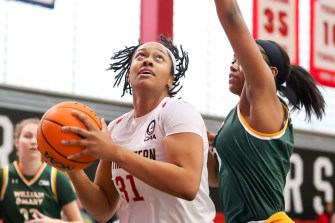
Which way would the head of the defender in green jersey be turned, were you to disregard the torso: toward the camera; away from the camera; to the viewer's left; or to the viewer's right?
to the viewer's left

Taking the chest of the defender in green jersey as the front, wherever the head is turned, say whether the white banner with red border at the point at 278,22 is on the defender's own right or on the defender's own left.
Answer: on the defender's own right

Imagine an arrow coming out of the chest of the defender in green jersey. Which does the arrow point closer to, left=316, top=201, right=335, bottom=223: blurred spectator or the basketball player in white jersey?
the basketball player in white jersey

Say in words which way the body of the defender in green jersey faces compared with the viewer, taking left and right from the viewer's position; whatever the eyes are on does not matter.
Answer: facing to the left of the viewer

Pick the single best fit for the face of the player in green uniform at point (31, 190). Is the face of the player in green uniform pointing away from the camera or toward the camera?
toward the camera

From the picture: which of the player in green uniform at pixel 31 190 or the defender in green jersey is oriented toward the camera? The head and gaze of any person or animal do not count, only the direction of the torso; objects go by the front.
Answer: the player in green uniform

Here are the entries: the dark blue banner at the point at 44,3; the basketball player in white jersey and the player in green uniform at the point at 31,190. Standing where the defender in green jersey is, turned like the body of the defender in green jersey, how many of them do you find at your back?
0

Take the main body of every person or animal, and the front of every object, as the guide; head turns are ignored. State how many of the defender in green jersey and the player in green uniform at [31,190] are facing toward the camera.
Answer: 1

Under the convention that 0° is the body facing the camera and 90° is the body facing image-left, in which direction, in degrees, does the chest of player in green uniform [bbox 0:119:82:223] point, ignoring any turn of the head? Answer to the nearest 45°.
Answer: approximately 0°
